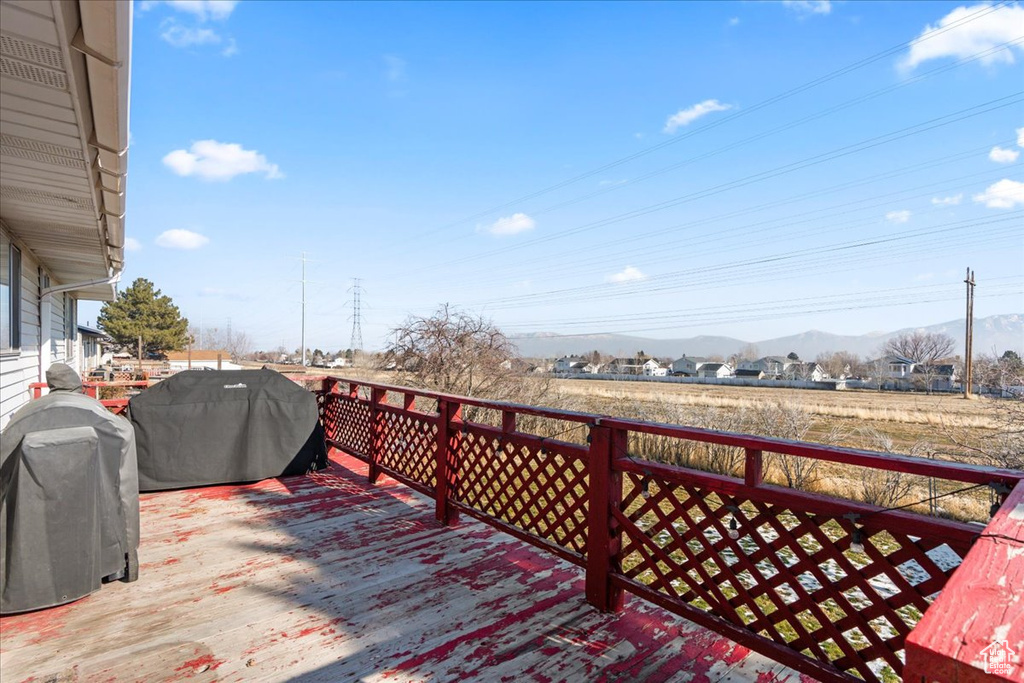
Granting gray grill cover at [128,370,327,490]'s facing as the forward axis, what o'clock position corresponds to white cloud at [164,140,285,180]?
The white cloud is roughly at 6 o'clock from the gray grill cover.

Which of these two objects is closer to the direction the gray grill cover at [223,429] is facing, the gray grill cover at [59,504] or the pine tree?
the gray grill cover

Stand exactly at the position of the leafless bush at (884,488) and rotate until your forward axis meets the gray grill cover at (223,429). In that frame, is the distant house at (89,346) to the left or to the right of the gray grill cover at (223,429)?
right

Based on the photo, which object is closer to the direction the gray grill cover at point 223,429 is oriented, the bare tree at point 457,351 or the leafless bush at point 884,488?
the leafless bush

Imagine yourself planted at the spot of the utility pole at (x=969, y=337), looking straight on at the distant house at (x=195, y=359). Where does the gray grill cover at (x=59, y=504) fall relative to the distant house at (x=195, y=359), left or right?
left

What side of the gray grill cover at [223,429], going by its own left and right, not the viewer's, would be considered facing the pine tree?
back

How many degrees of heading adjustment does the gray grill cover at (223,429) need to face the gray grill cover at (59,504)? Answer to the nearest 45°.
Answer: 0° — it already faces it

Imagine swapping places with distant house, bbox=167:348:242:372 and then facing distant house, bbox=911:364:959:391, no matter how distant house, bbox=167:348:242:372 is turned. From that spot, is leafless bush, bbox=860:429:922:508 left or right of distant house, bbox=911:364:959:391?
right

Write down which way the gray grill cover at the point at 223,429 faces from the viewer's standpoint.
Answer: facing the viewer
